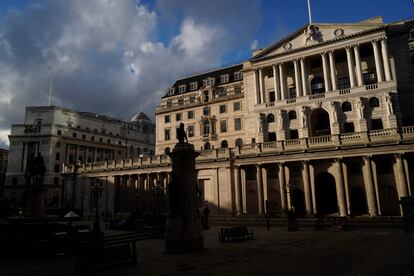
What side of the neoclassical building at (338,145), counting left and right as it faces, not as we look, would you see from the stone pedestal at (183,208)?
front

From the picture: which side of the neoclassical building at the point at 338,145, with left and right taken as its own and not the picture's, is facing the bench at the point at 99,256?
front

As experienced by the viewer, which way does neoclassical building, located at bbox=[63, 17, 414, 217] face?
facing the viewer and to the left of the viewer
